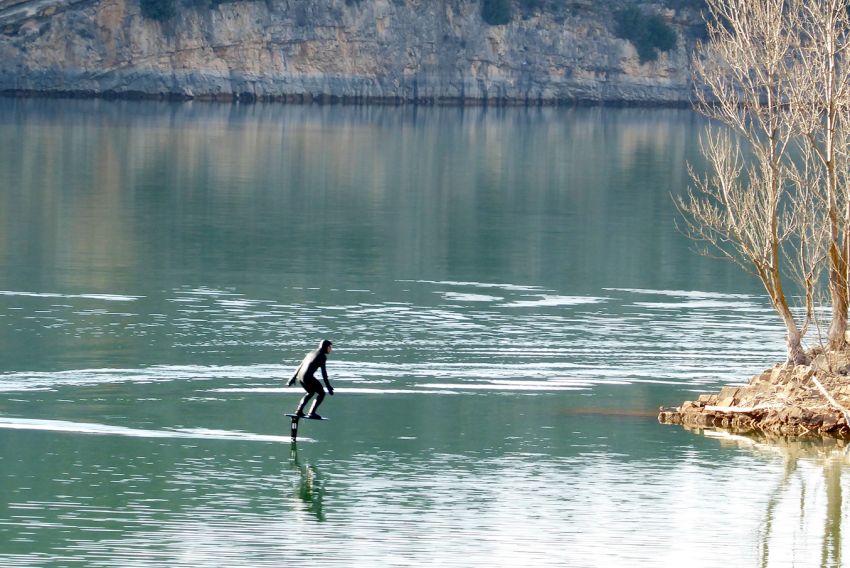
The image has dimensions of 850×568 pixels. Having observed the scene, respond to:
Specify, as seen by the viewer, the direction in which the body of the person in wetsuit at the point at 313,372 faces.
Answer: to the viewer's right

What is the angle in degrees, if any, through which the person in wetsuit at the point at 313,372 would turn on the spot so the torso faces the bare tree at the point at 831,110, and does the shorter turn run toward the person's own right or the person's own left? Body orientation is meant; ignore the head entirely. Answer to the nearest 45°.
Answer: approximately 45° to the person's own left
